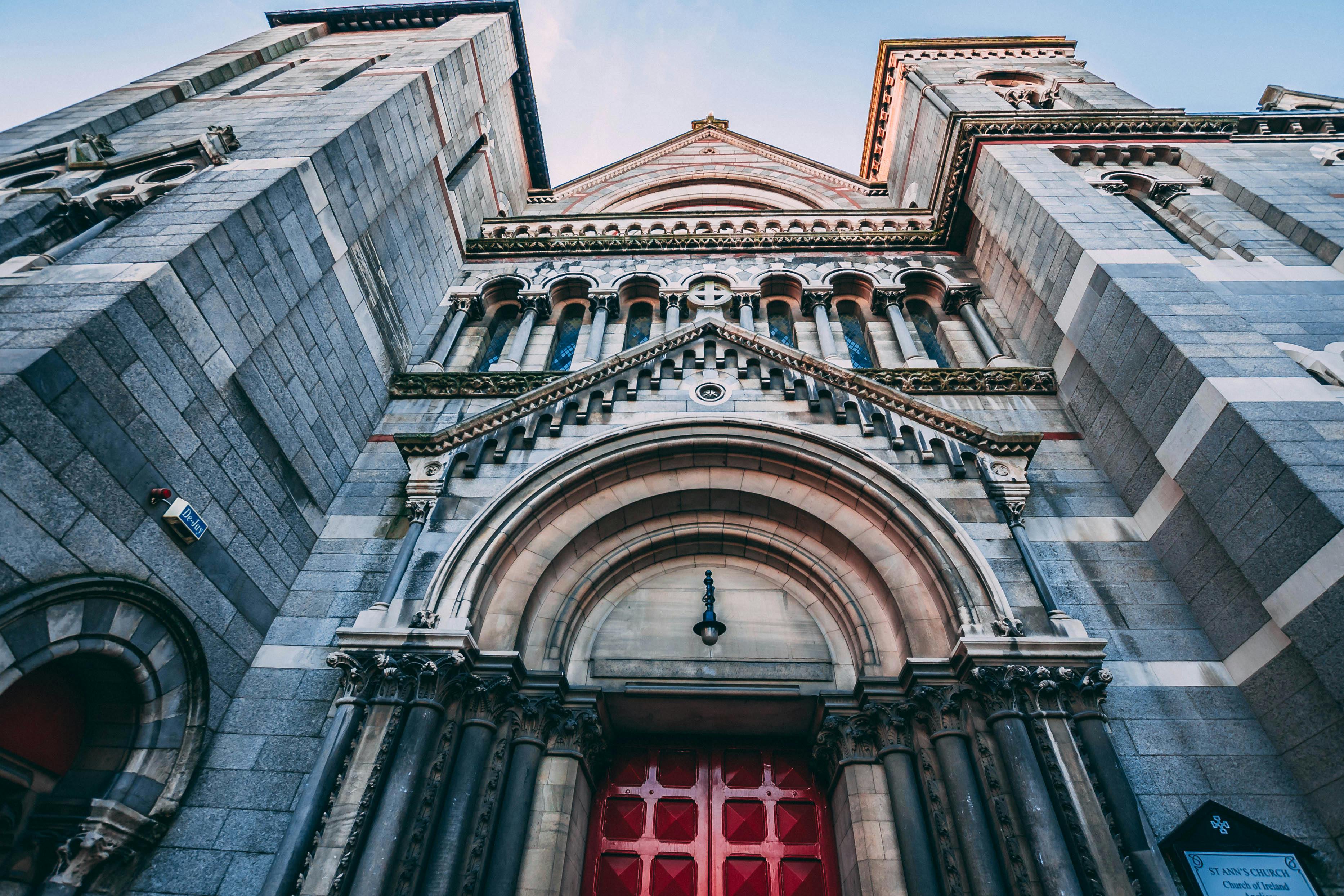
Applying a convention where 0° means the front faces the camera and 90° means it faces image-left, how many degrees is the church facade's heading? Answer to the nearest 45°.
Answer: approximately 0°
